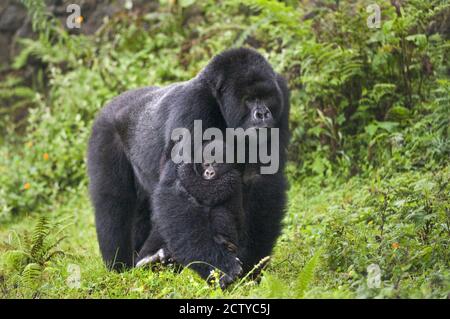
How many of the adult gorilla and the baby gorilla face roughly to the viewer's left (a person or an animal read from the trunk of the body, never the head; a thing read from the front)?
0

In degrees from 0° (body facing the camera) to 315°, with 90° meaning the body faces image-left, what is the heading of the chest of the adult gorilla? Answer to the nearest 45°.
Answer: approximately 315°

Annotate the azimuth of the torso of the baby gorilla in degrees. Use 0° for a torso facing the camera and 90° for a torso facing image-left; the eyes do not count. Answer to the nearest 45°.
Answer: approximately 0°
